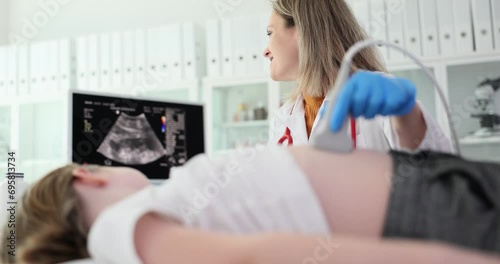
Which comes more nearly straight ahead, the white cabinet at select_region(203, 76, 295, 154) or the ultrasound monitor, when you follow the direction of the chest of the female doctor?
the ultrasound monitor

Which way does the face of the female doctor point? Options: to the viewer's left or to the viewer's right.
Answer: to the viewer's left

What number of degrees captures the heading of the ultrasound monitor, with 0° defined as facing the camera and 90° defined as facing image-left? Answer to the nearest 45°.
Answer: approximately 315°

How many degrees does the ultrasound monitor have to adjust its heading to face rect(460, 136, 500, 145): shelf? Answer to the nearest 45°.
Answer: approximately 45° to its left

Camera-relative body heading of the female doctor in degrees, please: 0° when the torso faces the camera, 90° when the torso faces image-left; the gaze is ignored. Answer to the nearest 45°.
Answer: approximately 45°
